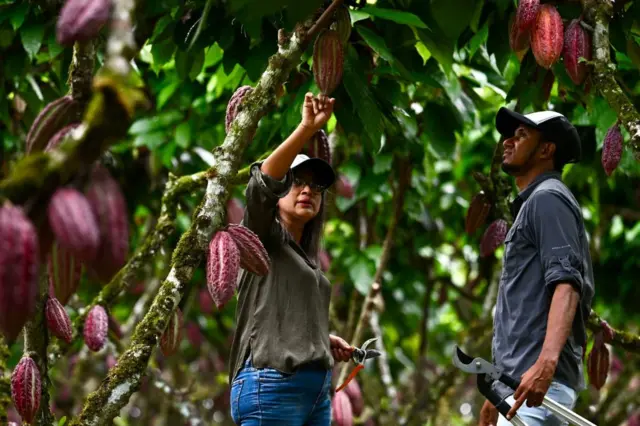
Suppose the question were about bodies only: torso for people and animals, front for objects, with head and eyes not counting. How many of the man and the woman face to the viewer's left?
1

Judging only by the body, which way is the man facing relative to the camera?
to the viewer's left

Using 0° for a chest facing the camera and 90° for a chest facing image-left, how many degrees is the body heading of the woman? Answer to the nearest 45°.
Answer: approximately 315°

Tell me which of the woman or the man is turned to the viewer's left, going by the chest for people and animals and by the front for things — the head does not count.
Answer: the man

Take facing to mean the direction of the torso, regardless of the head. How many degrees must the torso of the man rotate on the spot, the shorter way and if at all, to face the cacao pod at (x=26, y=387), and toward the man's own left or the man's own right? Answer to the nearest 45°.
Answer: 0° — they already face it

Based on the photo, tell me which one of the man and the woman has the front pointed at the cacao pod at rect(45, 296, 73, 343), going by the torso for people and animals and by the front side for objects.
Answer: the man

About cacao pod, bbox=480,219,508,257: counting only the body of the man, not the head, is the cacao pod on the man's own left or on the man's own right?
on the man's own right
